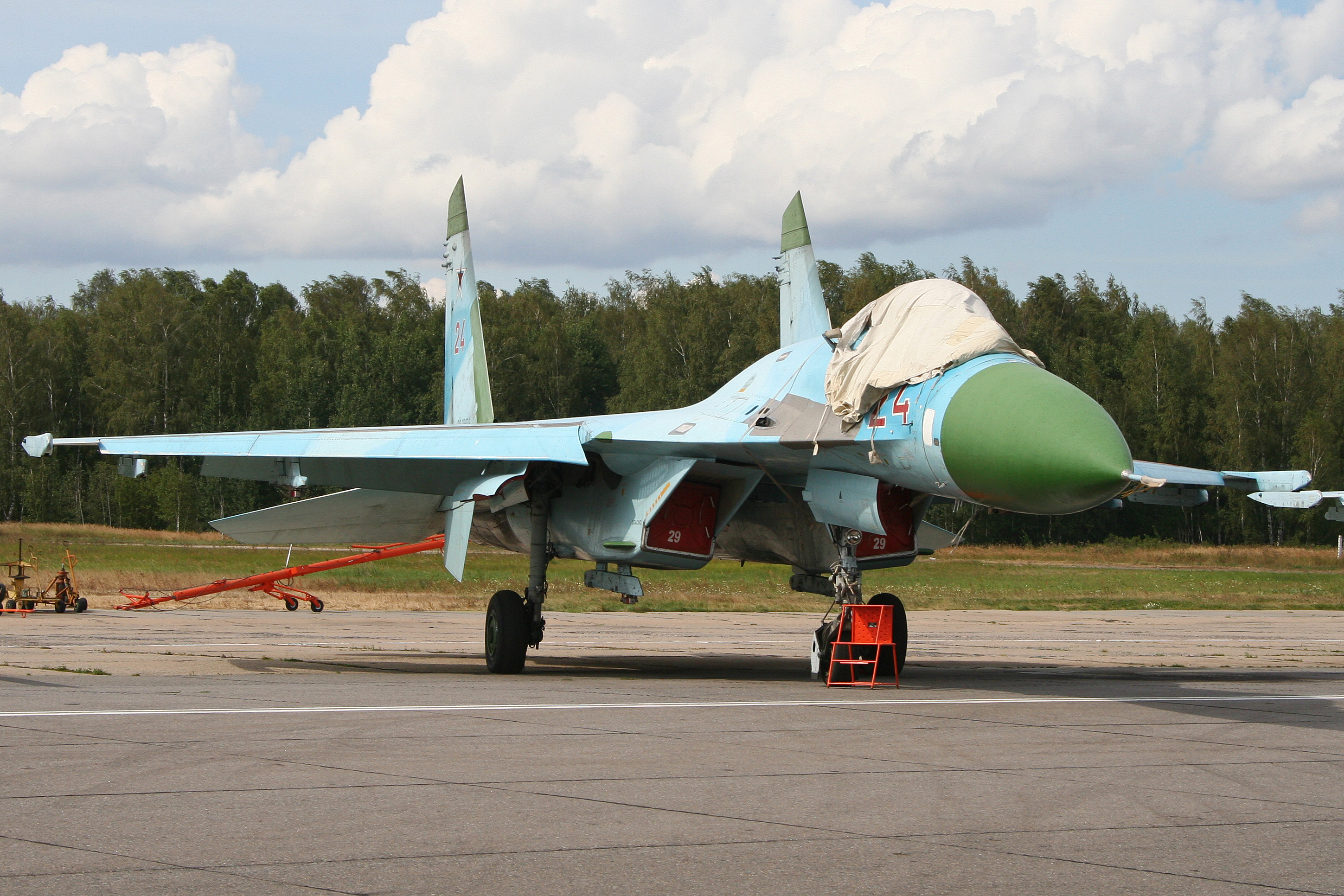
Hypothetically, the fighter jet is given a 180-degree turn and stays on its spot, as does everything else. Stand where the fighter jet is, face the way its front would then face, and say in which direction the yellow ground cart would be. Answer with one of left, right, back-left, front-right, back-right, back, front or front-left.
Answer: front

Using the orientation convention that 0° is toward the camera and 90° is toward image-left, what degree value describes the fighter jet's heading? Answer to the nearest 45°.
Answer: approximately 315°

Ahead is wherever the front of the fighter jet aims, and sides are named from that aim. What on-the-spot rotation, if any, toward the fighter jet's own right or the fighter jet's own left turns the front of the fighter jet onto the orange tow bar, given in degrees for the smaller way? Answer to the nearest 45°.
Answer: approximately 180°
